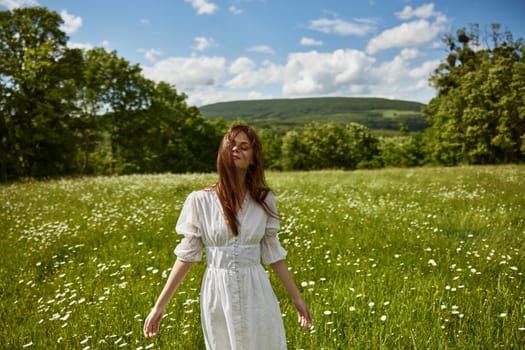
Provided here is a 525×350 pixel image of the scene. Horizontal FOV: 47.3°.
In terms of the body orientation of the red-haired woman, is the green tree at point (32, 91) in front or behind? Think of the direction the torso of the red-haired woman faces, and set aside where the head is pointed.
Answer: behind

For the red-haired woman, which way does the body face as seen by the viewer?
toward the camera
